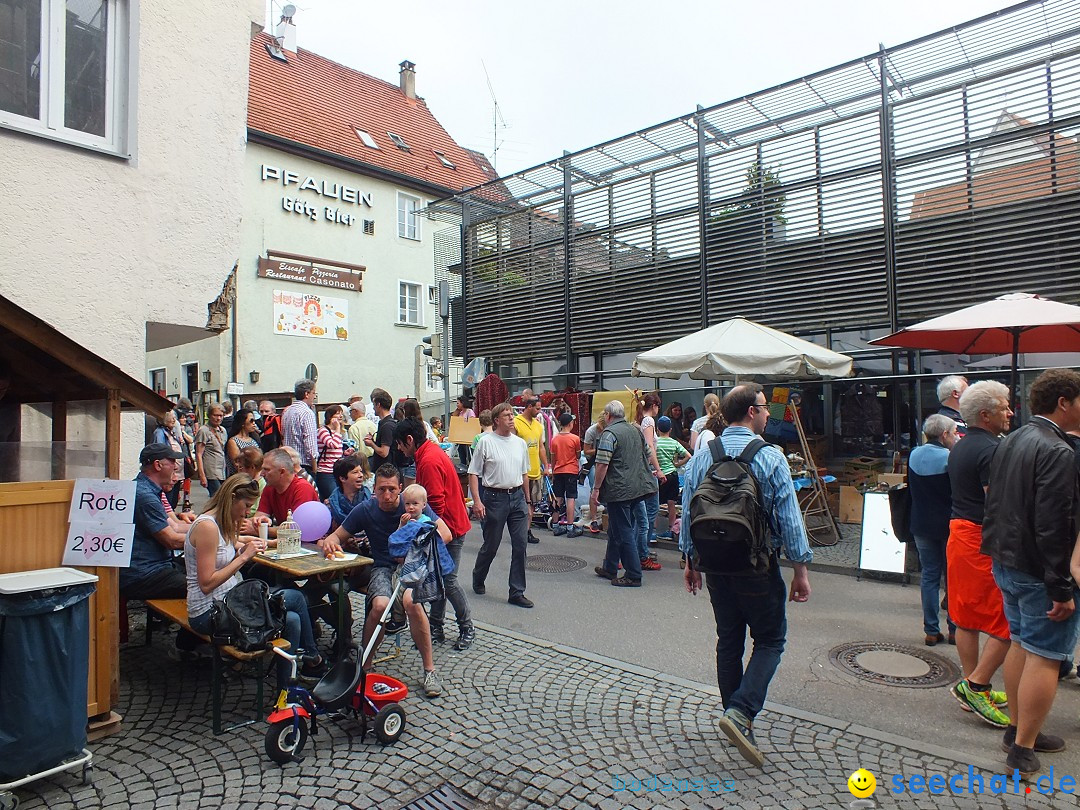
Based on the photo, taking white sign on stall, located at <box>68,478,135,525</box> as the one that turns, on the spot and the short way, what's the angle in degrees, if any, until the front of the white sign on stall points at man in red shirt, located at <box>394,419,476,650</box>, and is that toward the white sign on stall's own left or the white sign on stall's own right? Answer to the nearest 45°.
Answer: approximately 90° to the white sign on stall's own left

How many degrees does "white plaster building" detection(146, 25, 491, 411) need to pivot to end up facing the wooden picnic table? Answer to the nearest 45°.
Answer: approximately 45° to its right

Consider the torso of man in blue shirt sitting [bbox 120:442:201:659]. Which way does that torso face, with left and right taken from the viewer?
facing to the right of the viewer

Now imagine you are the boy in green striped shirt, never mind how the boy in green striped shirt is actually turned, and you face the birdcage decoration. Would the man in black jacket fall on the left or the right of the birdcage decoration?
left

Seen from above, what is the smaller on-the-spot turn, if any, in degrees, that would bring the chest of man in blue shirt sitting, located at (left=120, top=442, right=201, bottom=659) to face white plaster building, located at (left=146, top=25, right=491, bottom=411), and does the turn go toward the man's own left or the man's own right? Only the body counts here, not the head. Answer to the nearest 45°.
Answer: approximately 90° to the man's own left

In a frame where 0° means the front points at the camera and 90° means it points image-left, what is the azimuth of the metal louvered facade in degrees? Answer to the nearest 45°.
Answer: approximately 45°

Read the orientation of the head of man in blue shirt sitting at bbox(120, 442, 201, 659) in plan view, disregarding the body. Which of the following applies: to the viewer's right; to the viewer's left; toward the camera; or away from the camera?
to the viewer's right

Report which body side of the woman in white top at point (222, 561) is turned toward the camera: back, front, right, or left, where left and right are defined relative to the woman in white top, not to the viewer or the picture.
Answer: right

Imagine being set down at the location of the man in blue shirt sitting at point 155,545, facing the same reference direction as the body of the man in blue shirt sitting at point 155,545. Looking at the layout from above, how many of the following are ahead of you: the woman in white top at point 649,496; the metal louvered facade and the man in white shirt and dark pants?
3
